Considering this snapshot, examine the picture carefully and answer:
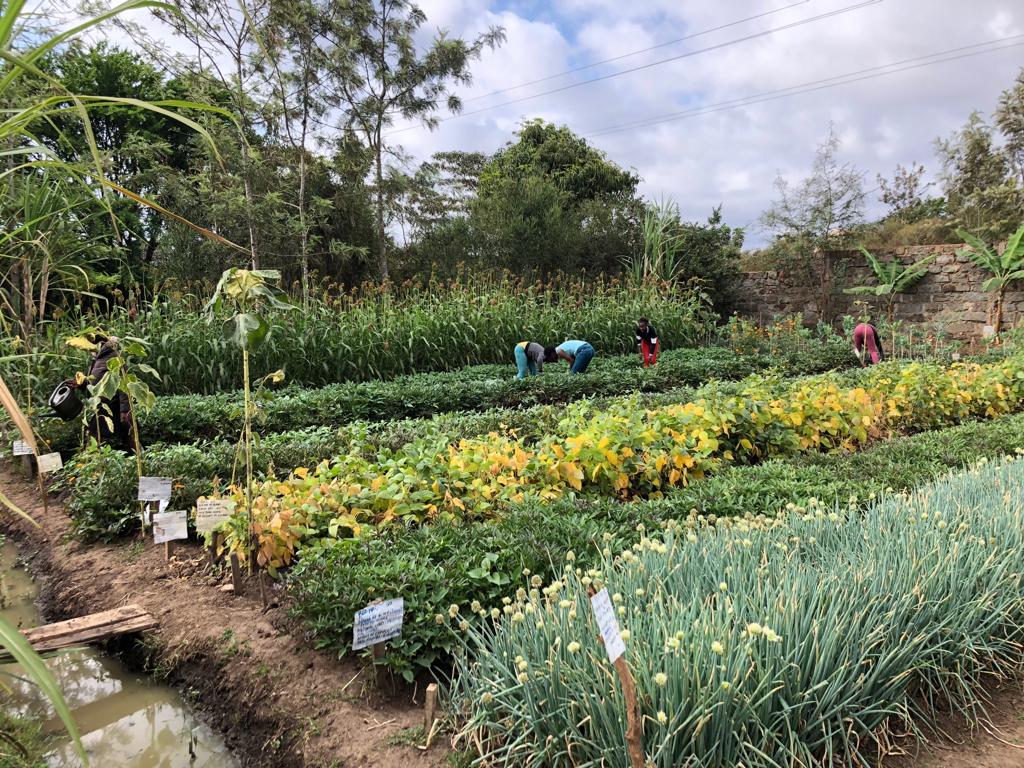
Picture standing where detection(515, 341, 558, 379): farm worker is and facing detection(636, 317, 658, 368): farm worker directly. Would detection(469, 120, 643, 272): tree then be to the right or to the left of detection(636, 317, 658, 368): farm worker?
left

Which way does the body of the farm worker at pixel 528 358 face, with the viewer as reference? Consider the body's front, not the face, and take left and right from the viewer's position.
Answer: facing to the right of the viewer

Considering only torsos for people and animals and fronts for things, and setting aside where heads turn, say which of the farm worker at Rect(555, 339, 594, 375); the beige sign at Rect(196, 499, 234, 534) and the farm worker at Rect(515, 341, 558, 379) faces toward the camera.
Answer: the beige sign

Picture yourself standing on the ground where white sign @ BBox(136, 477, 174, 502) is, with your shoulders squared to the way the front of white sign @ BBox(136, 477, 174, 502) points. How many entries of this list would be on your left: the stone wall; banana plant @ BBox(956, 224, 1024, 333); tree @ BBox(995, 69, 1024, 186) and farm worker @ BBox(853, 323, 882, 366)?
4

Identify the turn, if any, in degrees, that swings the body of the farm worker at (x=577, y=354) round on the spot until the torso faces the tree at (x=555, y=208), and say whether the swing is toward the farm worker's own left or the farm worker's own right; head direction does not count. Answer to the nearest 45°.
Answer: approximately 90° to the farm worker's own right

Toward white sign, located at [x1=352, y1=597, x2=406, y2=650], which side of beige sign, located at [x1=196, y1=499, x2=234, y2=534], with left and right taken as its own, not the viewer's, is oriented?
front

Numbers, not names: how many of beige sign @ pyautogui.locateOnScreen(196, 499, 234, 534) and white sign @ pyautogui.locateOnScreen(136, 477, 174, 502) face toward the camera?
2

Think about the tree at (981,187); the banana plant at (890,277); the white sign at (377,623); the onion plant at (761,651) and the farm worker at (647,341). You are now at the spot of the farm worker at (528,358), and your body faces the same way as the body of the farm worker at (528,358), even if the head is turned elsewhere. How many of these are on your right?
2

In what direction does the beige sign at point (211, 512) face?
toward the camera

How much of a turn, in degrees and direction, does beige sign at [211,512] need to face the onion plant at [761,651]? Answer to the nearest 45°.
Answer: approximately 45° to its left

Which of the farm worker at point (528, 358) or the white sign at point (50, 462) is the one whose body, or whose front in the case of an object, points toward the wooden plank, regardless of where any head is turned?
the white sign

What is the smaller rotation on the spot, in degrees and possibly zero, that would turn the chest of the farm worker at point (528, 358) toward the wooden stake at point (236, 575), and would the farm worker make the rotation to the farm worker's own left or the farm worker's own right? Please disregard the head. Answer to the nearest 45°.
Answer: approximately 90° to the farm worker's own right

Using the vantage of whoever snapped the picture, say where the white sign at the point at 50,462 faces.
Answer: facing the viewer
